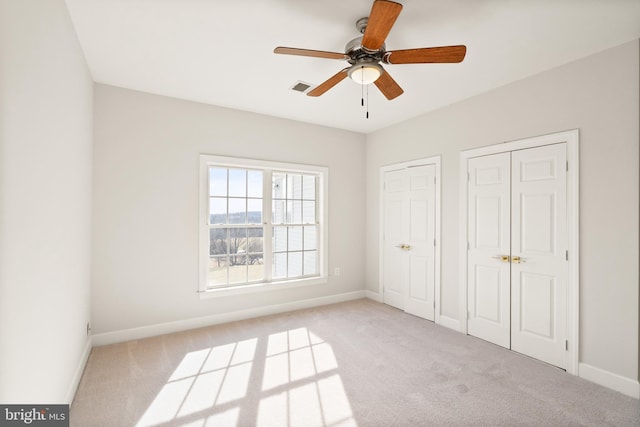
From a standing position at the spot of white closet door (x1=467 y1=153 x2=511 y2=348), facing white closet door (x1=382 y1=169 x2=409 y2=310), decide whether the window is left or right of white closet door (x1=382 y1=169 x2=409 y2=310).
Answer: left

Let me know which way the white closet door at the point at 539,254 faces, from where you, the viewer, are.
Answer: facing the viewer and to the left of the viewer

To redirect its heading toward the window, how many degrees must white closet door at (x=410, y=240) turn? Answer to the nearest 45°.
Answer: approximately 45° to its right

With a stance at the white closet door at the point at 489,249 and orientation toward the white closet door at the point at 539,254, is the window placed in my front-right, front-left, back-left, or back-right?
back-right

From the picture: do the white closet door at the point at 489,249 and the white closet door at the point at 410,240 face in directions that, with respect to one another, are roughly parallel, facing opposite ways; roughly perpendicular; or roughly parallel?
roughly parallel

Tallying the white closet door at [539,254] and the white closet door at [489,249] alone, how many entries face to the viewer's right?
0

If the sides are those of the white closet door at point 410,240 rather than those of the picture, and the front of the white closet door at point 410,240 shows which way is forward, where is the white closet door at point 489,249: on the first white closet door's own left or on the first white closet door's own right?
on the first white closet door's own left

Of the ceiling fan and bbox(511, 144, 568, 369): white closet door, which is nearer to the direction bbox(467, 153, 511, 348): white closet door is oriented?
the ceiling fan

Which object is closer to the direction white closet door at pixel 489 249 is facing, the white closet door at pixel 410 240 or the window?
the window

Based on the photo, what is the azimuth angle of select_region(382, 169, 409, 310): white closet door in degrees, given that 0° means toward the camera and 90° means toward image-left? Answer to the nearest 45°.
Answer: approximately 45°

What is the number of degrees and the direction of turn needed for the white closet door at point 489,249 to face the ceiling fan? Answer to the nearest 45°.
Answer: approximately 45° to its left

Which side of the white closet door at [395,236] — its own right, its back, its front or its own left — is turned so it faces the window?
front

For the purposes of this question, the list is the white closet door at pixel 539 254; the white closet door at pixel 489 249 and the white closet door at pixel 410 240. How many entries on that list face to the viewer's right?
0

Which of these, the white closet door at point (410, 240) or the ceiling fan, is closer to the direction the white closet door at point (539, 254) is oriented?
the ceiling fan

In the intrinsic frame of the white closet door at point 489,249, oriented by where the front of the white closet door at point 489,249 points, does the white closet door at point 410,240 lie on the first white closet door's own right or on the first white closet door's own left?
on the first white closet door's own right

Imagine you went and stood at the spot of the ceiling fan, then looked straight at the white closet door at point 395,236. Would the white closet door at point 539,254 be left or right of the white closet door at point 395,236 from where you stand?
right
